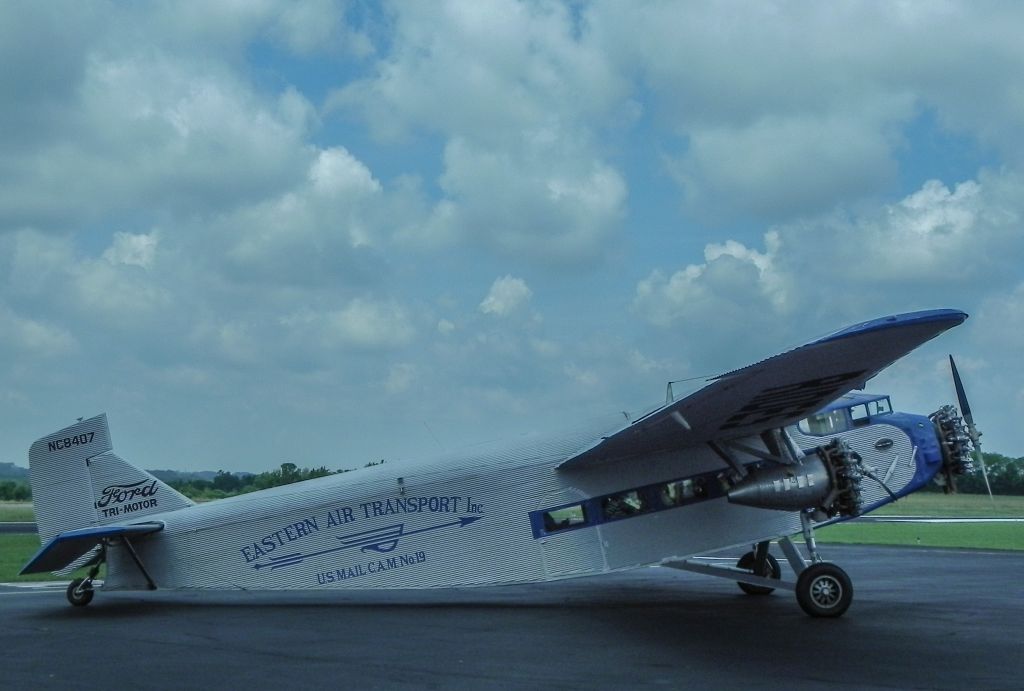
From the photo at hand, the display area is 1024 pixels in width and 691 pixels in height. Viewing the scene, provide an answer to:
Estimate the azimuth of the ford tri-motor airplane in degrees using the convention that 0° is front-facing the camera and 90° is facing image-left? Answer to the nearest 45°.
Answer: approximately 270°
